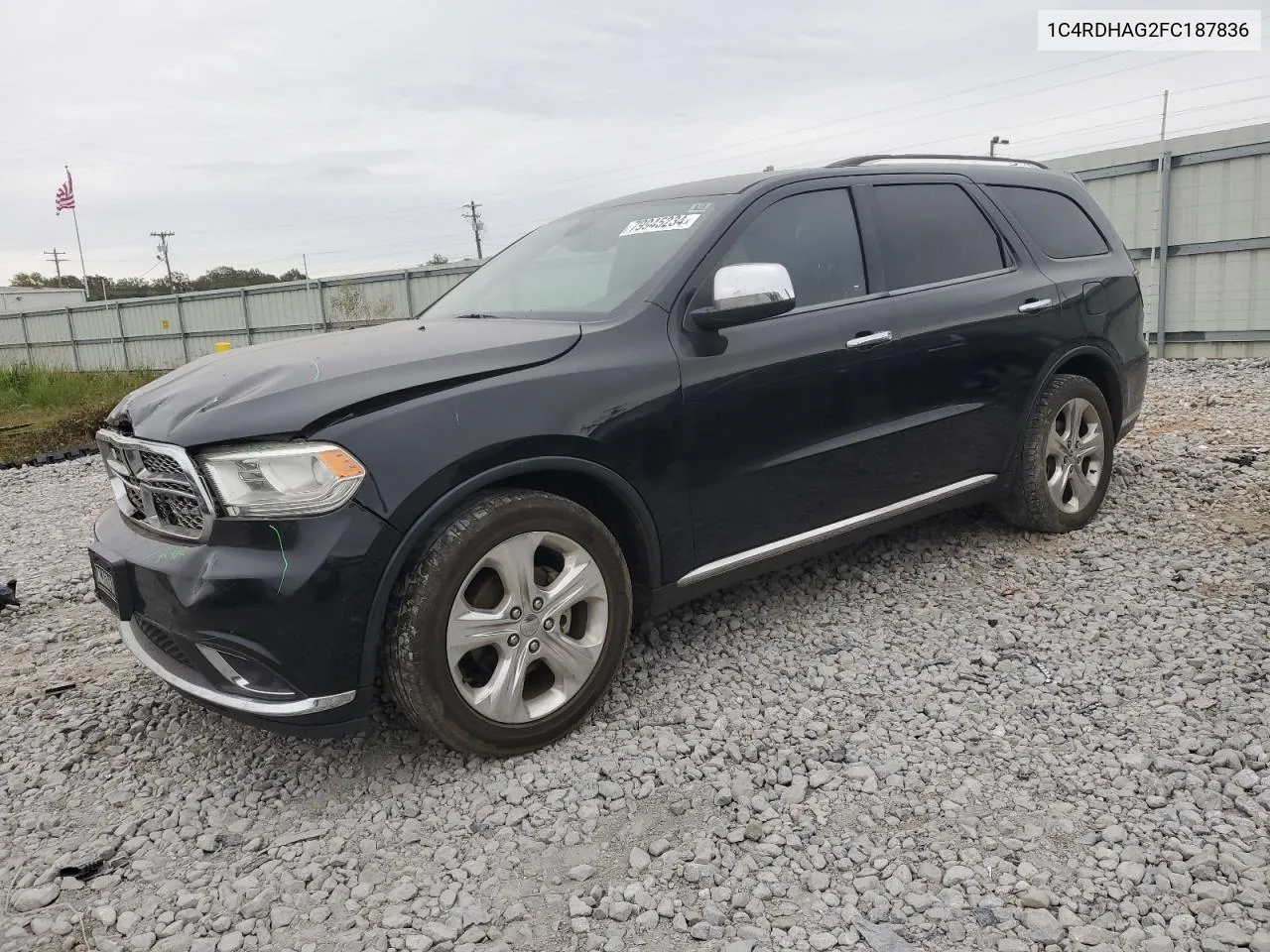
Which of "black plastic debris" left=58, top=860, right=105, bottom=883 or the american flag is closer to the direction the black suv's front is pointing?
the black plastic debris

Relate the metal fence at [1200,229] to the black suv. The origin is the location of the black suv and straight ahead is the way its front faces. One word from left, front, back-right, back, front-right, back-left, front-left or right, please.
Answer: back

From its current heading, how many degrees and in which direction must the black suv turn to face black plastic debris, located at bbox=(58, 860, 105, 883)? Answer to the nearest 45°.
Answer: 0° — it already faces it

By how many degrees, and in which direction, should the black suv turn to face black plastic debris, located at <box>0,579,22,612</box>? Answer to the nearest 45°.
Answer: approximately 90° to its right

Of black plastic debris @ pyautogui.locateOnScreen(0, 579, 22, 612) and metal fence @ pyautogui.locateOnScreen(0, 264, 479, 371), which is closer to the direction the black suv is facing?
the black plastic debris

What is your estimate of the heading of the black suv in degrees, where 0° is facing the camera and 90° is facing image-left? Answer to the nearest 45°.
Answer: approximately 45°

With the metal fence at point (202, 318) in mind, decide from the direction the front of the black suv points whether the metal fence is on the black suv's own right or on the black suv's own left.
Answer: on the black suv's own right

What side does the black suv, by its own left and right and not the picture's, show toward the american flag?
right
